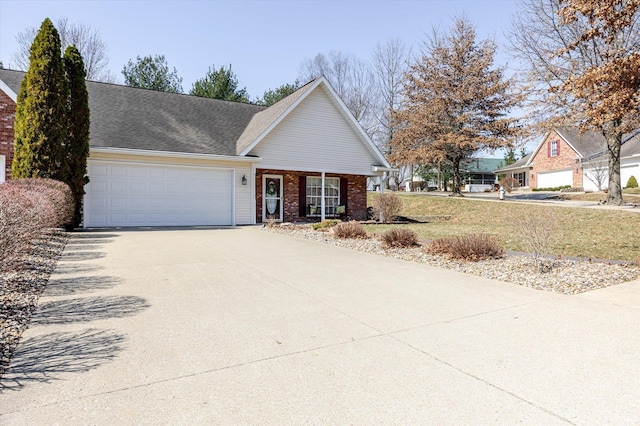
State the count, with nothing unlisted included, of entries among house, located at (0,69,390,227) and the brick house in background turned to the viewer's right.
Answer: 0

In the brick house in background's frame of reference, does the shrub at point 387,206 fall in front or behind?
in front

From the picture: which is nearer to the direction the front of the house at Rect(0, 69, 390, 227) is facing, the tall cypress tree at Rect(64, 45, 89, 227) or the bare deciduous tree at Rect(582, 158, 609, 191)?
the tall cypress tree

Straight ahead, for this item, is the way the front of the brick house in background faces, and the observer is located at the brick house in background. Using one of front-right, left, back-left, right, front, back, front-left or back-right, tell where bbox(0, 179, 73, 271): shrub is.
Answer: front-left

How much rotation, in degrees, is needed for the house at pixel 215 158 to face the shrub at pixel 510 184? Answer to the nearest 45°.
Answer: approximately 135° to its left

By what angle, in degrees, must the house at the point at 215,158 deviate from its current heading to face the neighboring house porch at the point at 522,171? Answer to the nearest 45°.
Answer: approximately 135° to its left

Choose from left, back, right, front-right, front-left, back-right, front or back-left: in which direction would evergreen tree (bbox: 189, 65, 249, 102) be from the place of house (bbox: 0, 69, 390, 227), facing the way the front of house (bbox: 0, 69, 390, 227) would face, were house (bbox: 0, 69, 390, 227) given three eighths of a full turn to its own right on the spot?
front-right

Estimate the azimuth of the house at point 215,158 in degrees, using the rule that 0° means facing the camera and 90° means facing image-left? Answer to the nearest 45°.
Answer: approximately 0°

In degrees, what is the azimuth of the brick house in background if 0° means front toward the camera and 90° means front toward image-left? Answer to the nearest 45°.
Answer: approximately 45°

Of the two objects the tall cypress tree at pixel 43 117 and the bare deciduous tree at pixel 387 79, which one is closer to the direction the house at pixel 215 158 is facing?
the tall cypress tree

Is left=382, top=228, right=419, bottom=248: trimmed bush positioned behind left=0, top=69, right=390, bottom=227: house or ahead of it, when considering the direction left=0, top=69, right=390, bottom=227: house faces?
ahead
